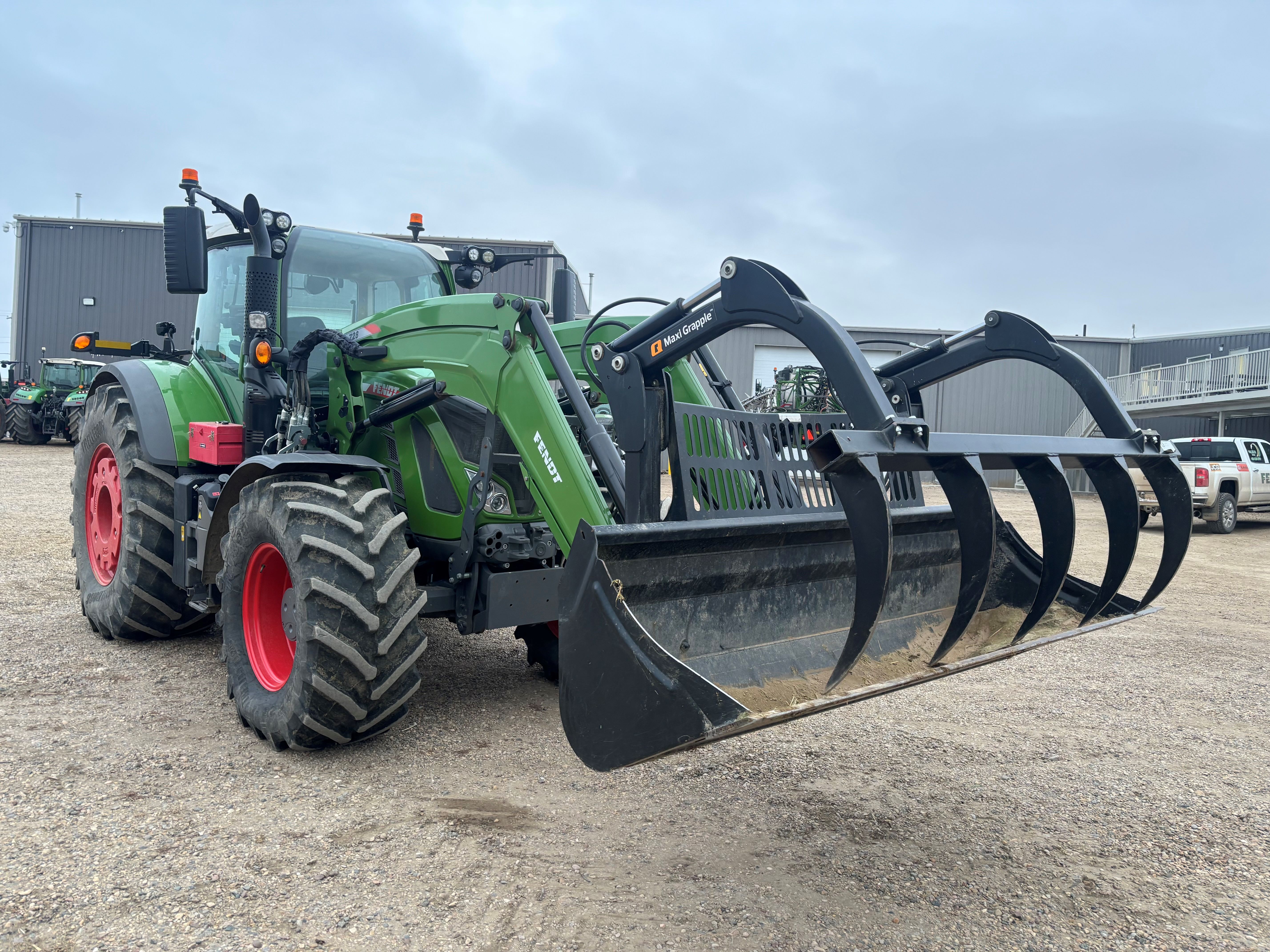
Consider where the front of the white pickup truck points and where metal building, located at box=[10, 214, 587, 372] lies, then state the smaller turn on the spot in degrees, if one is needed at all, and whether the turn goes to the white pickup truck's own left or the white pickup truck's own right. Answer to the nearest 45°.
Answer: approximately 135° to the white pickup truck's own left

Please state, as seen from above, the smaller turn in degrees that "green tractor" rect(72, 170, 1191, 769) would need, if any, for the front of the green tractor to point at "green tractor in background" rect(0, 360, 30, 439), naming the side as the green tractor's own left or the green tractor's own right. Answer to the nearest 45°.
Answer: approximately 180°

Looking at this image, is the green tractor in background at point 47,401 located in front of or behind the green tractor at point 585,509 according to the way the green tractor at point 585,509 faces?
behind

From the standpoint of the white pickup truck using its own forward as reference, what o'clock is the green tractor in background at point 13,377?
The green tractor in background is roughly at 7 o'clock from the white pickup truck.

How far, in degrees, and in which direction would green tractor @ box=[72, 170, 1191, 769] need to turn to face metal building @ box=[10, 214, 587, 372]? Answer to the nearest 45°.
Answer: approximately 180°

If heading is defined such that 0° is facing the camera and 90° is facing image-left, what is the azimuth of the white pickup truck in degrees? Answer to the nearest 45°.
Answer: approximately 225°

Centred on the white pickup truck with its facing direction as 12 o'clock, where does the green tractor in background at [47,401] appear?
The green tractor in background is roughly at 7 o'clock from the white pickup truck.

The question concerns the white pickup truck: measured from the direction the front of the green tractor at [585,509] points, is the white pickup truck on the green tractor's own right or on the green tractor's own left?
on the green tractor's own left

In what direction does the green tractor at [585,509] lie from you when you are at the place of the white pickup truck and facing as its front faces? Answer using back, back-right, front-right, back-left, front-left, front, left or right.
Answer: back-right
